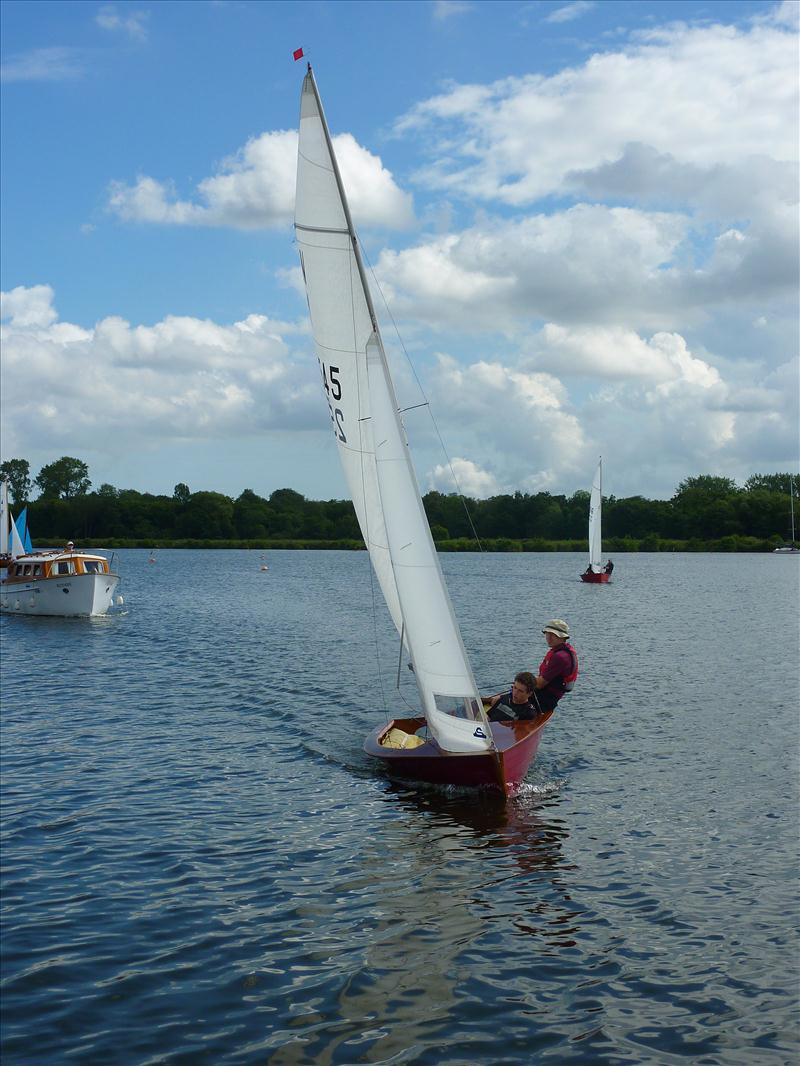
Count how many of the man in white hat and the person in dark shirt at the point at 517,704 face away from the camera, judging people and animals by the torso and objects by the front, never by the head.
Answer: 0

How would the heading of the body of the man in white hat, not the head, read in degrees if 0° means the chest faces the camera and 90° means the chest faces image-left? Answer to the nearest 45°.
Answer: approximately 90°

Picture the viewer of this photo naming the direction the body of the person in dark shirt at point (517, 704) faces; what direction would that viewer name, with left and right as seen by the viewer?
facing the viewer and to the left of the viewer
